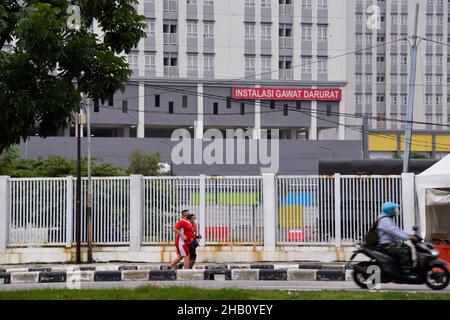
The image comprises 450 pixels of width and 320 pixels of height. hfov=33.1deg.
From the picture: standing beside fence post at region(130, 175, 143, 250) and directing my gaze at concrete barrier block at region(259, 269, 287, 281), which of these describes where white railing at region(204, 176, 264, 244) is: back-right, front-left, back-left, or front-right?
front-left

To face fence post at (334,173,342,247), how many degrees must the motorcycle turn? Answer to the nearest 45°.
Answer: approximately 90° to its left

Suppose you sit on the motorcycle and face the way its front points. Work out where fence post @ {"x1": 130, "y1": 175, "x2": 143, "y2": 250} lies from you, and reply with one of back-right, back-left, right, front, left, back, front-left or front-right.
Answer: back-left

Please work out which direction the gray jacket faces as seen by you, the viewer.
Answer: facing to the right of the viewer

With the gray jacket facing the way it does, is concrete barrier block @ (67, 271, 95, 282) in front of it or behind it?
behind

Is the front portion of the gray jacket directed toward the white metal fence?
no

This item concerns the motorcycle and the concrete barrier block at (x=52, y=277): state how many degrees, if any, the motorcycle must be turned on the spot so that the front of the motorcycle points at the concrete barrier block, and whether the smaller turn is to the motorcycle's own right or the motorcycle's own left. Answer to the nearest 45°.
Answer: approximately 180°

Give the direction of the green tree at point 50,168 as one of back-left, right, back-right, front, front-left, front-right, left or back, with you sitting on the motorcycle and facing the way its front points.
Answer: back-left

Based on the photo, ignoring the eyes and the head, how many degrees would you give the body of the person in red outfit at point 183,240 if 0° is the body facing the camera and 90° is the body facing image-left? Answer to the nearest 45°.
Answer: approximately 270°

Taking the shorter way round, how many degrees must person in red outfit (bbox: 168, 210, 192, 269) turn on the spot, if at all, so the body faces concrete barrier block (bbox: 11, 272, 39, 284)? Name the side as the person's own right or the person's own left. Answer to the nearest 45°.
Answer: approximately 180°
